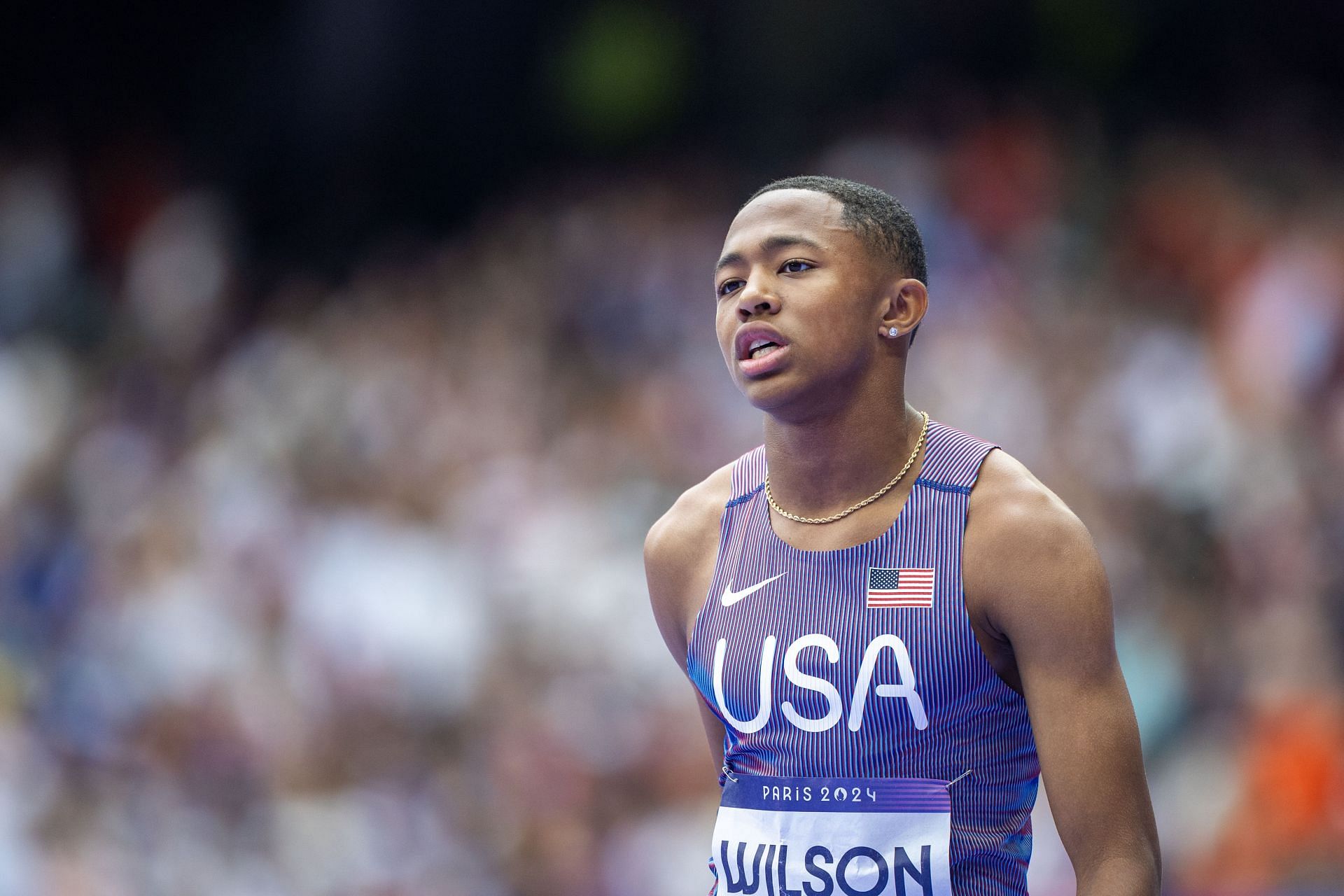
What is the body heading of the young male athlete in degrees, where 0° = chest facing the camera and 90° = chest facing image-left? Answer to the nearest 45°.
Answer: approximately 45°

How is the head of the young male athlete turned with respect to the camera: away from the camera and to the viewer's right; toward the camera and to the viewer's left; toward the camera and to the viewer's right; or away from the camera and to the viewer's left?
toward the camera and to the viewer's left
